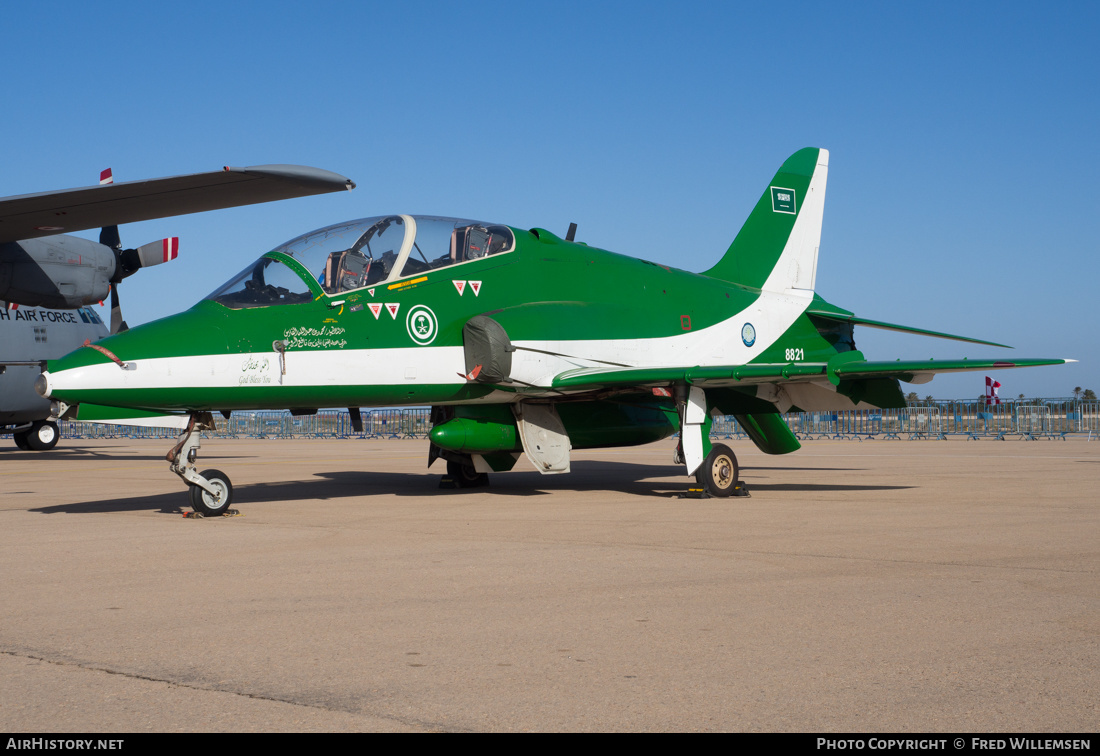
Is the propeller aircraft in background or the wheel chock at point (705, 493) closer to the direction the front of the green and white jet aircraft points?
the propeller aircraft in background

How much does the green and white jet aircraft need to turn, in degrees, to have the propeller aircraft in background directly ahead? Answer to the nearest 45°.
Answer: approximately 90° to its right

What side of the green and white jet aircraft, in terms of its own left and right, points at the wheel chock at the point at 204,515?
front

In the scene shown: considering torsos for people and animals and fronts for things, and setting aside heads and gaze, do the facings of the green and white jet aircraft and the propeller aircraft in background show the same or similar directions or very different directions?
very different directions
